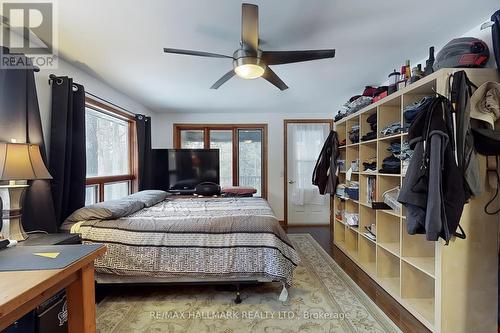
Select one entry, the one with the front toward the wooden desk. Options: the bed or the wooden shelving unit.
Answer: the wooden shelving unit

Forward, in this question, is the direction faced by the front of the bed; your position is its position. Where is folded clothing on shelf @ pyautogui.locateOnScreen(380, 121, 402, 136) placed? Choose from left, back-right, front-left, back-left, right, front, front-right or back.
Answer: front

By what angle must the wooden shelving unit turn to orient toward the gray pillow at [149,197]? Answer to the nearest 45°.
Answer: approximately 45° to its right

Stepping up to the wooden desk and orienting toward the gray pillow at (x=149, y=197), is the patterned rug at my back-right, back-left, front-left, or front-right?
front-right

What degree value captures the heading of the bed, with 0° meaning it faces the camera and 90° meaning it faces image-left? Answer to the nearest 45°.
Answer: approximately 270°

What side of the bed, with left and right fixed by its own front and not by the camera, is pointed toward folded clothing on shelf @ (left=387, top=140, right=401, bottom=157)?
front

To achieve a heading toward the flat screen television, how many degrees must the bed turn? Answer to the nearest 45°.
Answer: approximately 90° to its left

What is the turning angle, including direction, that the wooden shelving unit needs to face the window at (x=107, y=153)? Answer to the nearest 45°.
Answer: approximately 45° to its right

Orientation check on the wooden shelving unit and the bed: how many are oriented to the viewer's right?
1

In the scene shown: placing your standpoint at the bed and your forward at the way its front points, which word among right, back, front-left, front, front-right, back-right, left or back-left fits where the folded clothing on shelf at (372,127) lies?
front

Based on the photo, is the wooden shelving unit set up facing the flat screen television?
no

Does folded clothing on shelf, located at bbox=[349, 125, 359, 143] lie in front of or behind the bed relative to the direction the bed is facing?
in front

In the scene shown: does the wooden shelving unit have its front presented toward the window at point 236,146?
no

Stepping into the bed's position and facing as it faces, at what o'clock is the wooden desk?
The wooden desk is roughly at 4 o'clock from the bed.

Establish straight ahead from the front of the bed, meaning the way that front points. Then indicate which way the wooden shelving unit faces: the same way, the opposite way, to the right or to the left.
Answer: the opposite way
